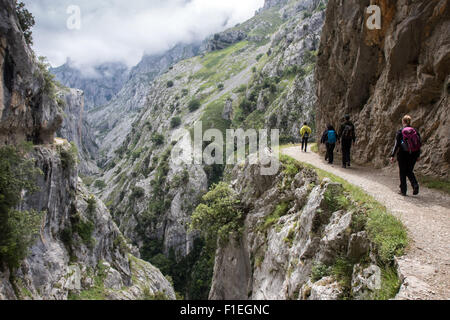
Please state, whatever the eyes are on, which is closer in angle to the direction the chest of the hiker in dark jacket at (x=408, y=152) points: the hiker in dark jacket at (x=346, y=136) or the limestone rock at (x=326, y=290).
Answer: the hiker in dark jacket

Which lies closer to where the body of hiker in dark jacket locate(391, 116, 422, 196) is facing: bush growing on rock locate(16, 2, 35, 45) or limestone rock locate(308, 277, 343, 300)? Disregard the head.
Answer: the bush growing on rock

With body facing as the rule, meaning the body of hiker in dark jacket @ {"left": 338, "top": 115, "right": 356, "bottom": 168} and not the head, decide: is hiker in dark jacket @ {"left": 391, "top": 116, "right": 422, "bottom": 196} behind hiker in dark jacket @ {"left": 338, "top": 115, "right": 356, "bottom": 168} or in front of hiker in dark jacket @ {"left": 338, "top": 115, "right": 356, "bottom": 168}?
behind

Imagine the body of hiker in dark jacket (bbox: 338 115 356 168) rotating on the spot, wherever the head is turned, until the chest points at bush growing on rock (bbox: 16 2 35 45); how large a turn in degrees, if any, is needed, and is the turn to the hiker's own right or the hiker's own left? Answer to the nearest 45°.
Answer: approximately 90° to the hiker's own left

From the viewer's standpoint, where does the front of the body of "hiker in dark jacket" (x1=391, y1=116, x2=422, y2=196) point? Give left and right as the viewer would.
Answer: facing away from the viewer and to the left of the viewer

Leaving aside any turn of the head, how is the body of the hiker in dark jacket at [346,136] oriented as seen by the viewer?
away from the camera

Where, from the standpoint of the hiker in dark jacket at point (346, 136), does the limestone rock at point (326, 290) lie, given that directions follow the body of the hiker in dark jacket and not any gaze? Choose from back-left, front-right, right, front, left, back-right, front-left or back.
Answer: back

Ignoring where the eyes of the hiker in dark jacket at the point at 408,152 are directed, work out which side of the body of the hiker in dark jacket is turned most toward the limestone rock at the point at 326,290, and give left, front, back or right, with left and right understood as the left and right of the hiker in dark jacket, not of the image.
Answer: left

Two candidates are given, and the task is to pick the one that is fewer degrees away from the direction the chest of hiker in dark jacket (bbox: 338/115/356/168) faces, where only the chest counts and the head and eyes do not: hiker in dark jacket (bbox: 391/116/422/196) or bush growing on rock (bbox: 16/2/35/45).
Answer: the bush growing on rock
